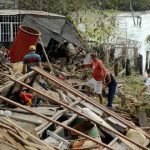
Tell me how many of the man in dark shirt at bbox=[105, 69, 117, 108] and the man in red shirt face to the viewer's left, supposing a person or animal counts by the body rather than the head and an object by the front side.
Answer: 2

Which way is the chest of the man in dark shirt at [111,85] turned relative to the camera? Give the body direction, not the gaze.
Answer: to the viewer's left

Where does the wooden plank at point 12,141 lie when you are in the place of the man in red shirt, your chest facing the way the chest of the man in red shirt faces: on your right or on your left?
on your left

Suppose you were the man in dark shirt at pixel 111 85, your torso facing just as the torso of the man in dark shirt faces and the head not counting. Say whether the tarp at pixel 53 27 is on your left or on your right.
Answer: on your right

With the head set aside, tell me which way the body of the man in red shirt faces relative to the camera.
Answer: to the viewer's left

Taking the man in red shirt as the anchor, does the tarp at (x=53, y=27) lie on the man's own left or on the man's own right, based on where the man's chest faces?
on the man's own right
